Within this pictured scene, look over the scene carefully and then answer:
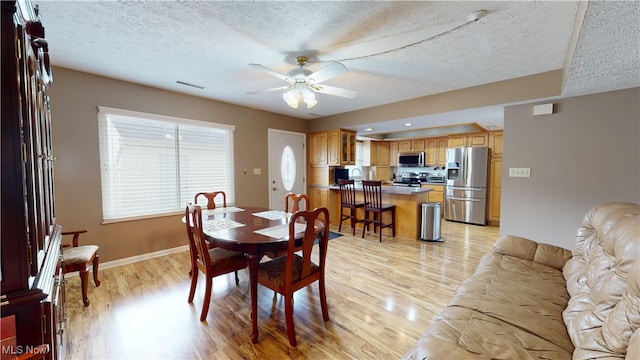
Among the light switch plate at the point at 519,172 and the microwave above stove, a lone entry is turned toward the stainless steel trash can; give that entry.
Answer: the microwave above stove

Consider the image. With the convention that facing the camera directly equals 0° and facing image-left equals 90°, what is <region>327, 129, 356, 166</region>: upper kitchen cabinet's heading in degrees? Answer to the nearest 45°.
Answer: approximately 315°

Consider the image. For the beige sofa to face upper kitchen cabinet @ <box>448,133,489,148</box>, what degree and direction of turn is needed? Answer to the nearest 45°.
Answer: approximately 90° to its right

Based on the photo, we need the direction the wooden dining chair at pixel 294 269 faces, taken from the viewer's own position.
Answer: facing away from the viewer and to the left of the viewer

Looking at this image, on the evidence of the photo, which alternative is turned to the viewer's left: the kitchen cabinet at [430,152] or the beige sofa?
the beige sofa

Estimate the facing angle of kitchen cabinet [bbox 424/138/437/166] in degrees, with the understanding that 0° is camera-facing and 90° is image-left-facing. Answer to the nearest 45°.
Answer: approximately 0°

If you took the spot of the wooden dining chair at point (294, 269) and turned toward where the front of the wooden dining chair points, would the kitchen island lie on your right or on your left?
on your right
